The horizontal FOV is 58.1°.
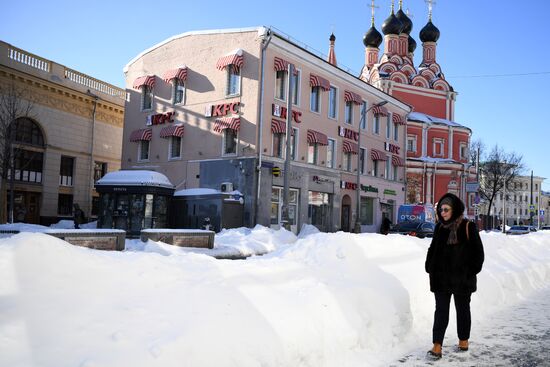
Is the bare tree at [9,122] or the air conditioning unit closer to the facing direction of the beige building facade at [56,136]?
the air conditioning unit

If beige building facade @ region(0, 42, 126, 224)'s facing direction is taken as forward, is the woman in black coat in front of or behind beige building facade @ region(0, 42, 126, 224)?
in front

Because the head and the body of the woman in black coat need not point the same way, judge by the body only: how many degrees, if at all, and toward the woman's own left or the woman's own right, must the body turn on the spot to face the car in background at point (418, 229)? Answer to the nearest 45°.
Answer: approximately 135° to the woman's own right

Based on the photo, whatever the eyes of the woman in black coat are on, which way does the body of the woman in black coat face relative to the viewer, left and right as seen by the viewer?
facing the viewer and to the left of the viewer

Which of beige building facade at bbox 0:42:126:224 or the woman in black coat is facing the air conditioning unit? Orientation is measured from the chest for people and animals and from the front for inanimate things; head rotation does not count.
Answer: the beige building facade

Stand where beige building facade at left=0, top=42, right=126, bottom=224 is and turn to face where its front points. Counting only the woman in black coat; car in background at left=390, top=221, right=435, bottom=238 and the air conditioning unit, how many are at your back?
0

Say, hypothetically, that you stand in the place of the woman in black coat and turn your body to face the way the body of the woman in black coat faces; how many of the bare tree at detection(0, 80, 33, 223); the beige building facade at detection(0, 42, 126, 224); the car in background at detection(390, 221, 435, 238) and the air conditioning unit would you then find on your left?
0

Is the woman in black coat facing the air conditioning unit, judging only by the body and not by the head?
no

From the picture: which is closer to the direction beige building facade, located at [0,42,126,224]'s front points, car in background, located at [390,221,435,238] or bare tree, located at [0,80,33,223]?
the car in background

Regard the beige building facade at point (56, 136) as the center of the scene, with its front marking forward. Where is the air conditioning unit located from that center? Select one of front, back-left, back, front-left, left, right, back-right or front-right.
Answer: front

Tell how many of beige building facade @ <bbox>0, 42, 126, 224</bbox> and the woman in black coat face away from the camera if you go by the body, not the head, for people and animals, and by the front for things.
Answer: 0

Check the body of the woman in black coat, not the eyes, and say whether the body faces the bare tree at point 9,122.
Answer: no

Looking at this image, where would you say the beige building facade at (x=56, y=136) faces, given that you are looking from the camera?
facing the viewer and to the right of the viewer

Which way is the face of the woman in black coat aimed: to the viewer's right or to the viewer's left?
to the viewer's left

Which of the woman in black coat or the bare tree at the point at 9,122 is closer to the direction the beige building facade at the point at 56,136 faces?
the woman in black coat
